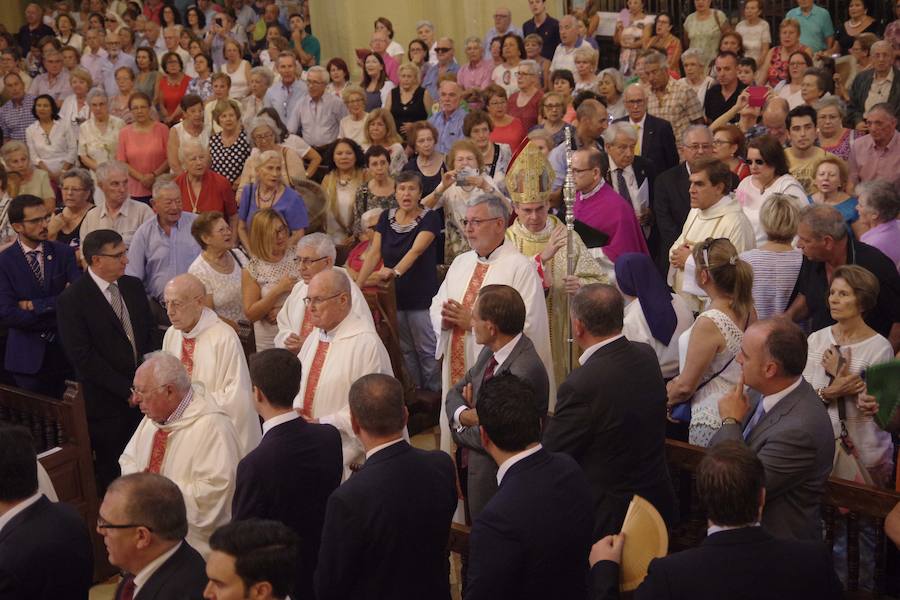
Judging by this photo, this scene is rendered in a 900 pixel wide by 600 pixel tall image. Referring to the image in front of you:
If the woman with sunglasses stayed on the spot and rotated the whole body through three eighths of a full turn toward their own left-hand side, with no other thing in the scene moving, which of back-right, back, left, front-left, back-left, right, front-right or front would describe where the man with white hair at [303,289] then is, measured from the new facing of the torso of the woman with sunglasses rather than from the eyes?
back-right

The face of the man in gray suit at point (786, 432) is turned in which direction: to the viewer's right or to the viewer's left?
to the viewer's left

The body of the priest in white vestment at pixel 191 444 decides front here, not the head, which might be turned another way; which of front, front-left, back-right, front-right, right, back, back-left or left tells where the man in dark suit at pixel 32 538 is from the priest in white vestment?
front

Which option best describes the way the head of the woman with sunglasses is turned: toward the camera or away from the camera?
toward the camera

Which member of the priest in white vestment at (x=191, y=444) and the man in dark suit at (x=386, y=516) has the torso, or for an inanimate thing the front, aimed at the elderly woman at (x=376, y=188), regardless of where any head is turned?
the man in dark suit

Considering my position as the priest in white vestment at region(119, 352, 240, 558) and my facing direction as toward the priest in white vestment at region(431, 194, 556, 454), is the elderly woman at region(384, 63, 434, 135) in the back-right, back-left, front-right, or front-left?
front-left

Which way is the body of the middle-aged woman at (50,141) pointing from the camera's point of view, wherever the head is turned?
toward the camera

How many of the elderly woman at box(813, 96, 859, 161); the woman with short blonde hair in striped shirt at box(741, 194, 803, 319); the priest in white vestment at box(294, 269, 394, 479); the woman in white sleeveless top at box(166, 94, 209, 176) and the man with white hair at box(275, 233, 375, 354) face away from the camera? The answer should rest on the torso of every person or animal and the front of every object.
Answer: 1

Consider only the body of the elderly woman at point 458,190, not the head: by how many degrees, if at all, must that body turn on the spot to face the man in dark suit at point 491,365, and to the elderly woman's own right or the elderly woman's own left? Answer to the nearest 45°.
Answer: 0° — they already face them

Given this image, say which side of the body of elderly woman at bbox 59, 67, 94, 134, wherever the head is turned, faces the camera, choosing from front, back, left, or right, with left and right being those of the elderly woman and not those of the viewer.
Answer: front

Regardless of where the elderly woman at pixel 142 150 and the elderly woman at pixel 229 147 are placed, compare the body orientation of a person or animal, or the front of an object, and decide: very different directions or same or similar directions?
same or similar directions

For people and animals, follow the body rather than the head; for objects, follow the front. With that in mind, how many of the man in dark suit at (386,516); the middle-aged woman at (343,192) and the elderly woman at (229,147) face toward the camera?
2

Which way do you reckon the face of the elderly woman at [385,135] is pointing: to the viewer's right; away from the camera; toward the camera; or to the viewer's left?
toward the camera

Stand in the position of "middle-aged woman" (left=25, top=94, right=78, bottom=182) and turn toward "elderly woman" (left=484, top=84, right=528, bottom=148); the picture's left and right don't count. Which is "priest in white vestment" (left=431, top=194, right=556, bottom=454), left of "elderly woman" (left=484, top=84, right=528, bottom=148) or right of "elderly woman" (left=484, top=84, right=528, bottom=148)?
right

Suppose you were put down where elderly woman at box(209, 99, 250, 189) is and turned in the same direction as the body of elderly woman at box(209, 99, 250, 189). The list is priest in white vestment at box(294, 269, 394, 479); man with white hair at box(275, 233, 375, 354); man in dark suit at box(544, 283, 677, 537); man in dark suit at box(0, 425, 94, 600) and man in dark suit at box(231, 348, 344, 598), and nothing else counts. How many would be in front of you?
5

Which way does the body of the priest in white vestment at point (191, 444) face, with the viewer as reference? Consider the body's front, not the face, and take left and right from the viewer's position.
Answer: facing the viewer and to the left of the viewer

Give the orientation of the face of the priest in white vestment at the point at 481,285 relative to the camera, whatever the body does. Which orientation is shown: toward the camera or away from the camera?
toward the camera

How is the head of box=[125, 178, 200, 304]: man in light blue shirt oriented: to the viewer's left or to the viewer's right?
to the viewer's right
